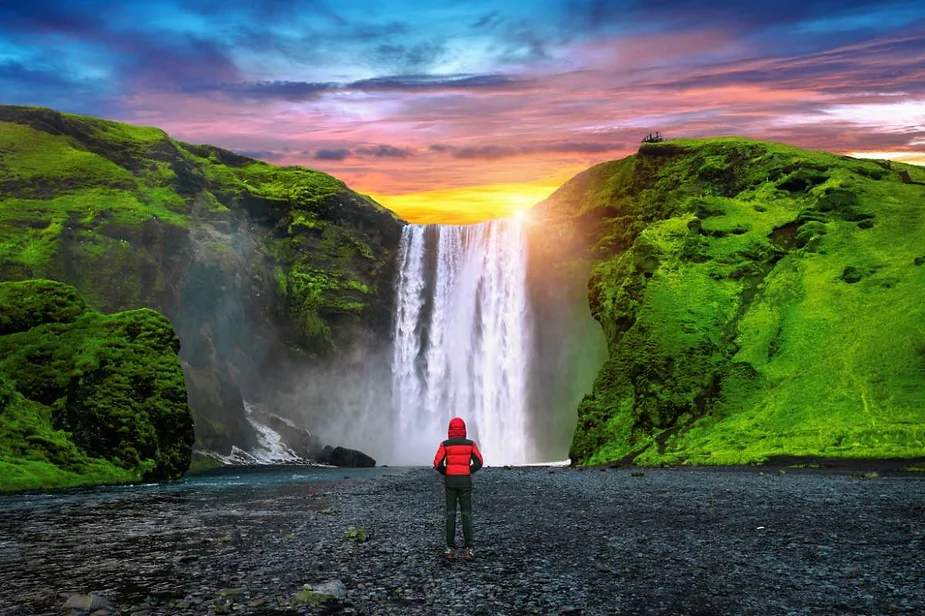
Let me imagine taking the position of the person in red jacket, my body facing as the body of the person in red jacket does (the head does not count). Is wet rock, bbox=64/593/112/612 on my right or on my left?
on my left

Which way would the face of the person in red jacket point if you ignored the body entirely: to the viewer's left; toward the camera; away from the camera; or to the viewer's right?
away from the camera

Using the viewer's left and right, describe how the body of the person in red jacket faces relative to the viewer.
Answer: facing away from the viewer
